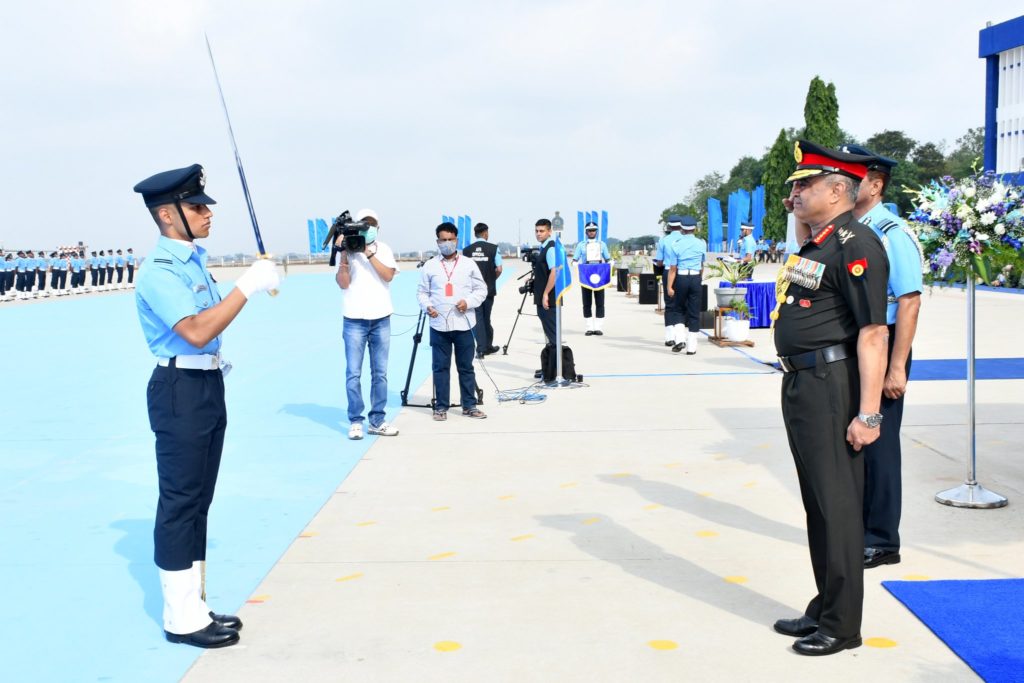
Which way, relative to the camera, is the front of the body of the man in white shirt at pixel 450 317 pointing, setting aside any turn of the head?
toward the camera

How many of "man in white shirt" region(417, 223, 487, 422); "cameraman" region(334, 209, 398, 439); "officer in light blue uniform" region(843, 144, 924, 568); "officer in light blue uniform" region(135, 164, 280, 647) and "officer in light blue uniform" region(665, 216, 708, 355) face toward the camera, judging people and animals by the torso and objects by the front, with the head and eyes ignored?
2

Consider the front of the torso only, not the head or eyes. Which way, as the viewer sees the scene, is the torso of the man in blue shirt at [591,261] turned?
toward the camera

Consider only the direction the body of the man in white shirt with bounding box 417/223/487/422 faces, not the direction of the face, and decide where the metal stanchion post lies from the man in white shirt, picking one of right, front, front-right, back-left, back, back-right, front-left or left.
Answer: front-left

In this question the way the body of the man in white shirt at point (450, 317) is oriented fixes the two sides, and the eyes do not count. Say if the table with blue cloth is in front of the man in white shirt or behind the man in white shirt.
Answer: behind

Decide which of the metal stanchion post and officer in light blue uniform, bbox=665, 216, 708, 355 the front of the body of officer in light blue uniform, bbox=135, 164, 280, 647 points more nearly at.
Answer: the metal stanchion post

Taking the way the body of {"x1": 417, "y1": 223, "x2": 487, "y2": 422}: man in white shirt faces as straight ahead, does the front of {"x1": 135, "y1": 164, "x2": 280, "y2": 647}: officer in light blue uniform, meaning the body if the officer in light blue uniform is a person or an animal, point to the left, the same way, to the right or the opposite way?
to the left

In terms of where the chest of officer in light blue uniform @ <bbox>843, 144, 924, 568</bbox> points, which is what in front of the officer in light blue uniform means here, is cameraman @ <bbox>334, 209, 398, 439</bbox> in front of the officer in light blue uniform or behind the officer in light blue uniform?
in front

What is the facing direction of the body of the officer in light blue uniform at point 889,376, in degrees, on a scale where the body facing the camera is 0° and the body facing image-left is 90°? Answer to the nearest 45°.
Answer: approximately 90°
